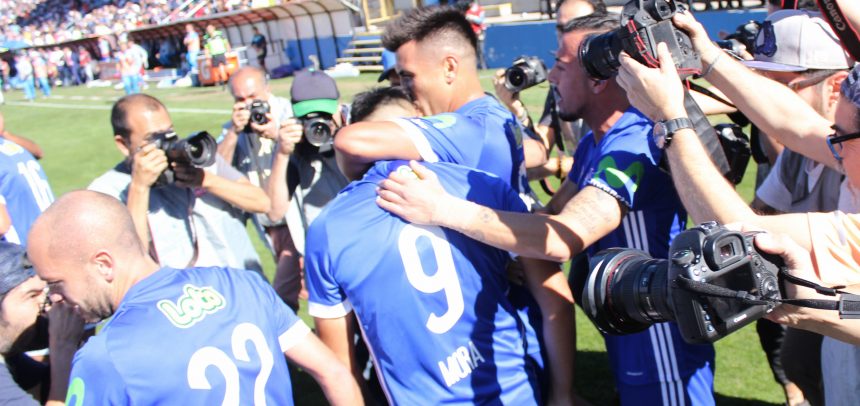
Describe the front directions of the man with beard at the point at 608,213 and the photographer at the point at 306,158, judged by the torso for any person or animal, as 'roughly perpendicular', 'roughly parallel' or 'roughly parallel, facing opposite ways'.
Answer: roughly perpendicular

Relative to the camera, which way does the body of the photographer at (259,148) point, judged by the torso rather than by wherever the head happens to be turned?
toward the camera

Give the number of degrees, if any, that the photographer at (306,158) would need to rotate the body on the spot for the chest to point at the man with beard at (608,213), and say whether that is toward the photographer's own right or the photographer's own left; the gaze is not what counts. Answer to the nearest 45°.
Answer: approximately 45° to the photographer's own left

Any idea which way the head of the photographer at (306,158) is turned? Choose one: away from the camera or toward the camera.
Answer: toward the camera

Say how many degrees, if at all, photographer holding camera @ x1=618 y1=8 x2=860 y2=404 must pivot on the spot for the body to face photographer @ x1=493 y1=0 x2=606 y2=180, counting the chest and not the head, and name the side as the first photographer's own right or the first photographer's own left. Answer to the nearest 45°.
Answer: approximately 45° to the first photographer's own right

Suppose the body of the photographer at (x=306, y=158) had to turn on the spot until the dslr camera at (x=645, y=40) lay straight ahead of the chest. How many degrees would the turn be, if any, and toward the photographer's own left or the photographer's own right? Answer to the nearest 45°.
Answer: approximately 45° to the photographer's own left

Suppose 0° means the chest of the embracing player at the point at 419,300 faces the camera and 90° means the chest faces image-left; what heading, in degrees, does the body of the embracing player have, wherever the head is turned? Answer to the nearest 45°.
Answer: approximately 180°

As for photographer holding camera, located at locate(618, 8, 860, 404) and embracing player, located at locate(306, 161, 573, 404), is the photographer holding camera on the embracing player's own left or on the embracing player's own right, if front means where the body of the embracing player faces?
on the embracing player's own right

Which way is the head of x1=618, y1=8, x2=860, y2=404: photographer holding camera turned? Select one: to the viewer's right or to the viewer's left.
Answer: to the viewer's left
